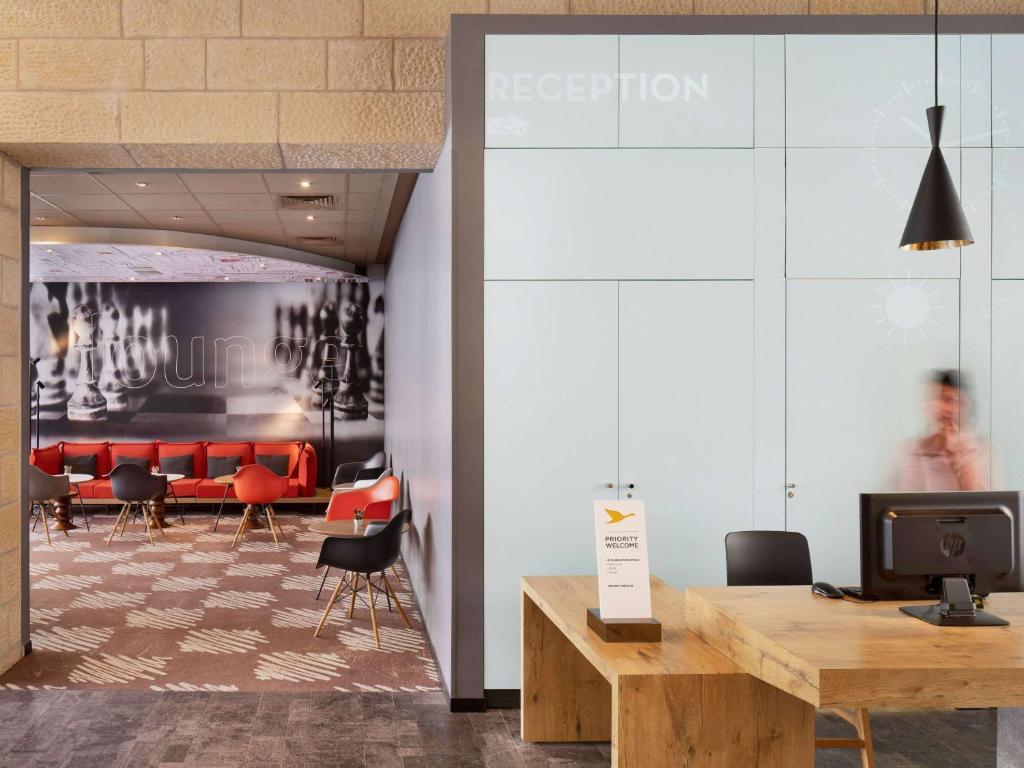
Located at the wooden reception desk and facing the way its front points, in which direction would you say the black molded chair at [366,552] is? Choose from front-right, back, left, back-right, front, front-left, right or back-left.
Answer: back-right

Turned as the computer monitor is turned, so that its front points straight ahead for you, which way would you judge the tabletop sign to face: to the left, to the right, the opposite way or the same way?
the opposite way

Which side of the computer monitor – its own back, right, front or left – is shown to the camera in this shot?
back

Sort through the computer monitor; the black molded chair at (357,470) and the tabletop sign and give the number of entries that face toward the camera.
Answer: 1

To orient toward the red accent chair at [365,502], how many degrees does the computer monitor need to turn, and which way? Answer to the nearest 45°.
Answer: approximately 45° to its left

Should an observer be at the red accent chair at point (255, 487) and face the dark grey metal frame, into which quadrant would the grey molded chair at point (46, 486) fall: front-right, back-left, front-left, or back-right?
back-right
